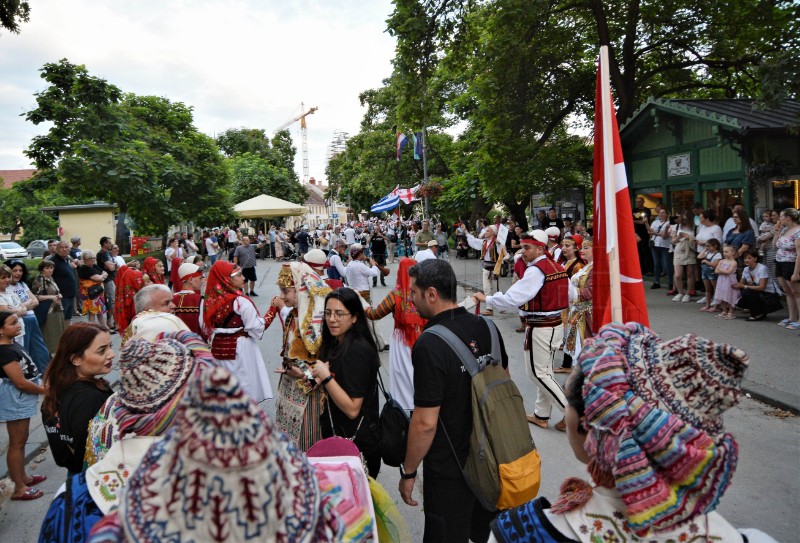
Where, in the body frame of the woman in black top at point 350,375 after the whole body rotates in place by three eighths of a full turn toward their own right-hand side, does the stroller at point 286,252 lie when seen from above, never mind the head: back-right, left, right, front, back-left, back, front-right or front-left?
front

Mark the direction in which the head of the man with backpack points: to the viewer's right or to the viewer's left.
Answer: to the viewer's left

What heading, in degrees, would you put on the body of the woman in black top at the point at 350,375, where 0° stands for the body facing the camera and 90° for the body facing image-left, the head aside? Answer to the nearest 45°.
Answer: approximately 45°

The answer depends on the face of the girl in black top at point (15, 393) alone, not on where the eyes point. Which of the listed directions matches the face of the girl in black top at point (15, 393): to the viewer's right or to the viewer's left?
to the viewer's right

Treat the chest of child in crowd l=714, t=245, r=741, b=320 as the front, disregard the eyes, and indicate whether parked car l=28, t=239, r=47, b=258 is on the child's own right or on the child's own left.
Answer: on the child's own right

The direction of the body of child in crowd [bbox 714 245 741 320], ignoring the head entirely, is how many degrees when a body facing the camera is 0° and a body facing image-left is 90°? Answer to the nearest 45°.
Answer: approximately 45°

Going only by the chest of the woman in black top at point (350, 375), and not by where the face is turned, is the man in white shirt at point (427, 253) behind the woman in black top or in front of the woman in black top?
behind

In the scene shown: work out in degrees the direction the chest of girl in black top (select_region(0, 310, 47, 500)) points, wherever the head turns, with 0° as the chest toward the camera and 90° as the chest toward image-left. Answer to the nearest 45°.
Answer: approximately 270°
